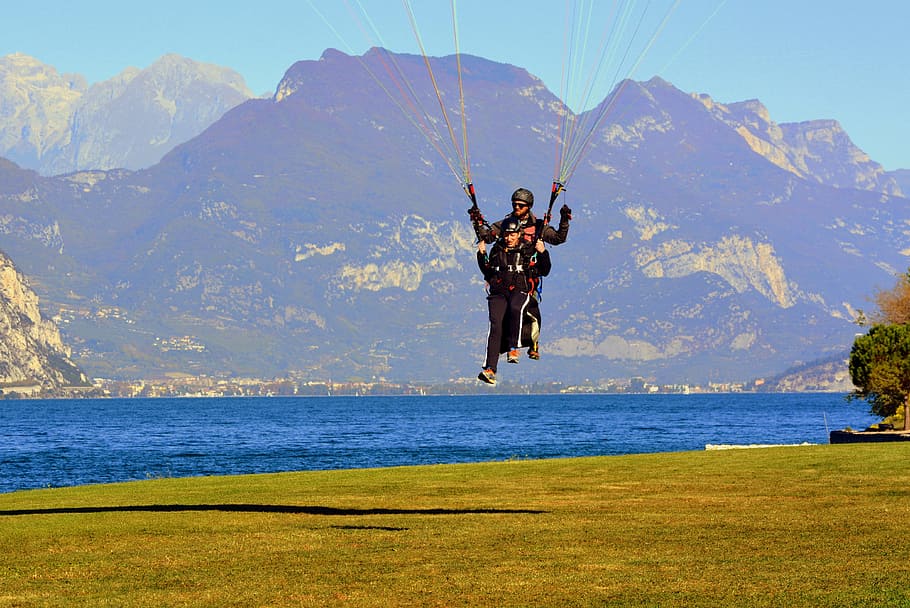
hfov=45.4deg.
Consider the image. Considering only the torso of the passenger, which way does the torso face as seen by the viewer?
toward the camera
